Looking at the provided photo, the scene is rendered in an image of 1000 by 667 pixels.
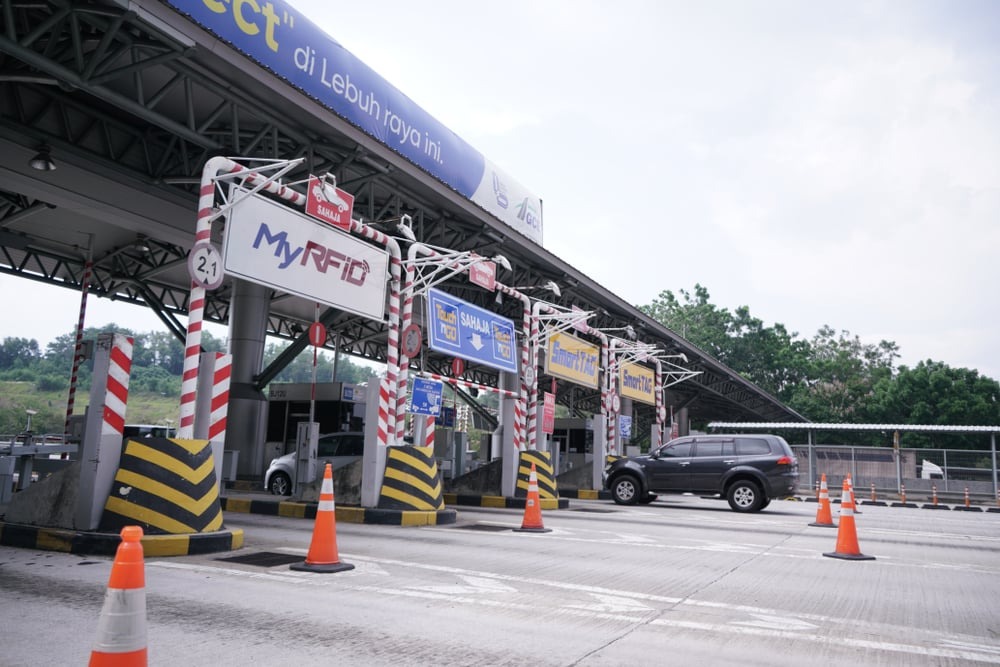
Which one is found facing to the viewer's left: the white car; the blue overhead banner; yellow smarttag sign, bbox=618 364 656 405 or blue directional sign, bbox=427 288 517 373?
the white car

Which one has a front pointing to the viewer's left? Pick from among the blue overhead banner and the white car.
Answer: the white car

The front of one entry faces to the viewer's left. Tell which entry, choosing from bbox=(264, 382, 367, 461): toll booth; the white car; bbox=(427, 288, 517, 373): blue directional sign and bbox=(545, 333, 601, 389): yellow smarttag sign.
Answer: the white car

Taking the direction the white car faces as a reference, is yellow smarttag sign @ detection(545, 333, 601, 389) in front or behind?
behind
